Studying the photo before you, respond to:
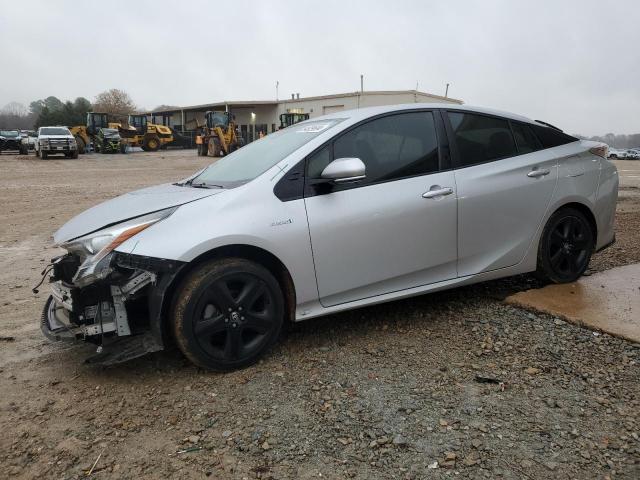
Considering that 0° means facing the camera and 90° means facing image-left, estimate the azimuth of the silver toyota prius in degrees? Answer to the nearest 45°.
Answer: approximately 45°

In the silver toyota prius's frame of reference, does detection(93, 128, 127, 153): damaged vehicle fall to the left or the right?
on its right

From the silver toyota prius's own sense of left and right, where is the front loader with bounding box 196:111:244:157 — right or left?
on its right

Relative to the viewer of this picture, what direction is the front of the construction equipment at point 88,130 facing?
facing the viewer and to the left of the viewer

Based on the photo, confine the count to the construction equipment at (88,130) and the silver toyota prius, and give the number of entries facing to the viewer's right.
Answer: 0

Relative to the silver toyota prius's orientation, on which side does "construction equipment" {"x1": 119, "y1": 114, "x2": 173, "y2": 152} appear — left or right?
on its right

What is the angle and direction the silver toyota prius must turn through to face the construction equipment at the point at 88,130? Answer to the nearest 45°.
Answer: approximately 90° to its right

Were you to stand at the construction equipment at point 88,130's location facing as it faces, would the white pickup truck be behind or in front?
in front

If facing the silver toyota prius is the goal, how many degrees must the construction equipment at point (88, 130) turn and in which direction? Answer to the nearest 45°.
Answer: approximately 45° to its left

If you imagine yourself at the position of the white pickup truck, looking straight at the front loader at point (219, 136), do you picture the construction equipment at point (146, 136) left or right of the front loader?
left

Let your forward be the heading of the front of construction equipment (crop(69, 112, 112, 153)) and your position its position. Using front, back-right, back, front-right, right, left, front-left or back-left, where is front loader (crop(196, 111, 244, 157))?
left
